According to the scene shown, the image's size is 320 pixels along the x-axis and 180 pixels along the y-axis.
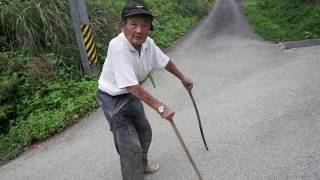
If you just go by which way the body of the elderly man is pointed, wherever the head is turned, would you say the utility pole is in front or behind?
behind

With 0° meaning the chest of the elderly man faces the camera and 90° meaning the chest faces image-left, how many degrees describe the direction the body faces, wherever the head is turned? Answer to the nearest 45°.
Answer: approximately 315°

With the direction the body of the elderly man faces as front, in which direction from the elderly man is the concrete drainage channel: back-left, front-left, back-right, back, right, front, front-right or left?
left
